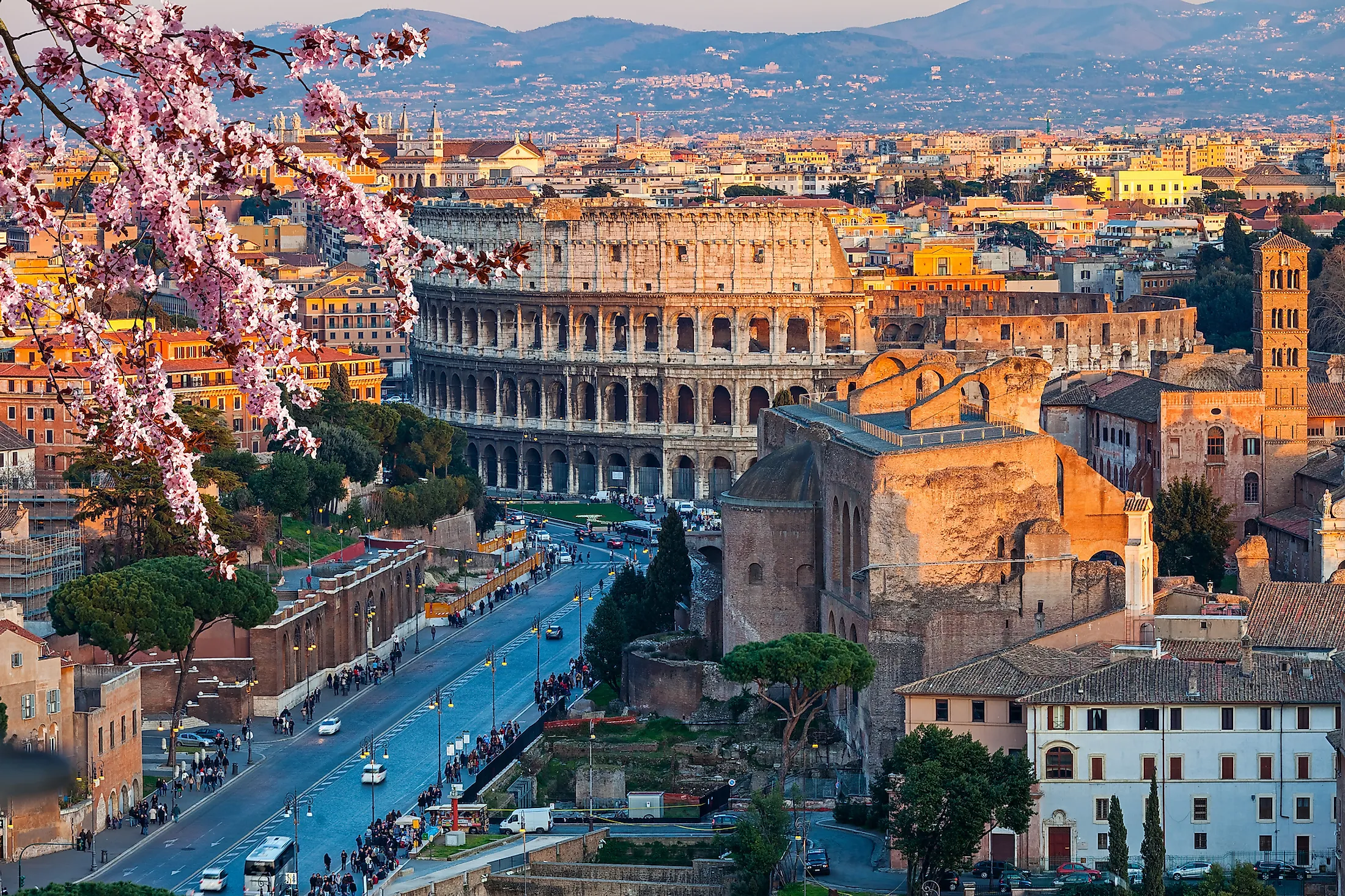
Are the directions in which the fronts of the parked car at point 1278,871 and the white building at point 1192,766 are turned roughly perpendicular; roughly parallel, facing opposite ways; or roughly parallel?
roughly perpendicular

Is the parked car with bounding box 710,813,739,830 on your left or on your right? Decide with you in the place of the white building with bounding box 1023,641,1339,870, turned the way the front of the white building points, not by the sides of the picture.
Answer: on your right

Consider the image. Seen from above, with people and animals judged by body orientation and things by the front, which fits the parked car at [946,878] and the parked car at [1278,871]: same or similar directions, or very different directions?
very different directions

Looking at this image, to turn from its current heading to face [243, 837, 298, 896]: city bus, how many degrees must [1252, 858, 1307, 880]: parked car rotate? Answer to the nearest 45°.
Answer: approximately 180°

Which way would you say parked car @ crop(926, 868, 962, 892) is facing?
to the viewer's left

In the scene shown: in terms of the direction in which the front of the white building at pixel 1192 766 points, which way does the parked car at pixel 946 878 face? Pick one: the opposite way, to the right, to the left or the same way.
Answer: to the right

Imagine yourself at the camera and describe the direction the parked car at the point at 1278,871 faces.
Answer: facing to the right of the viewer
